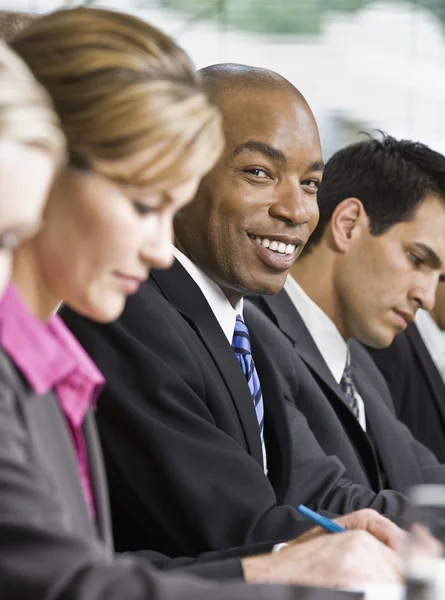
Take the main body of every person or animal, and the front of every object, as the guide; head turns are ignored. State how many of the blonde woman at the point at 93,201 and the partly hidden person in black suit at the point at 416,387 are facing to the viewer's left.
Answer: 0

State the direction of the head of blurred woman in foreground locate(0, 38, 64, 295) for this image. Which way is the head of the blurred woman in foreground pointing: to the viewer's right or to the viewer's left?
to the viewer's right

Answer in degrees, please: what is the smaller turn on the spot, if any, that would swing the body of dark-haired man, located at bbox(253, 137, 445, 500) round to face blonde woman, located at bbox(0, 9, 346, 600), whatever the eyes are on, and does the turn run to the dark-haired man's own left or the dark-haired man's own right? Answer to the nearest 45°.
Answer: approximately 45° to the dark-haired man's own right

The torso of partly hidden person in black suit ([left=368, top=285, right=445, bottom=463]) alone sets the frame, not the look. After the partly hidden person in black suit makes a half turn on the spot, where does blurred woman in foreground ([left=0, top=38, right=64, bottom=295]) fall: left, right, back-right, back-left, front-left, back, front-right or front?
back-left

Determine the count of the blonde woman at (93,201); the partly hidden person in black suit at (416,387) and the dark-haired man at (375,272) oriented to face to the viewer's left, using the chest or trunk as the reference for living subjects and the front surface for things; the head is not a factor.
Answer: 0

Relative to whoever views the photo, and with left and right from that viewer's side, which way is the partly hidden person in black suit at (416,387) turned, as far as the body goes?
facing the viewer and to the right of the viewer

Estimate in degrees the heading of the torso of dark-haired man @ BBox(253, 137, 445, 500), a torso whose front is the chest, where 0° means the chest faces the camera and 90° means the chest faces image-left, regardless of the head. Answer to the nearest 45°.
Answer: approximately 315°
